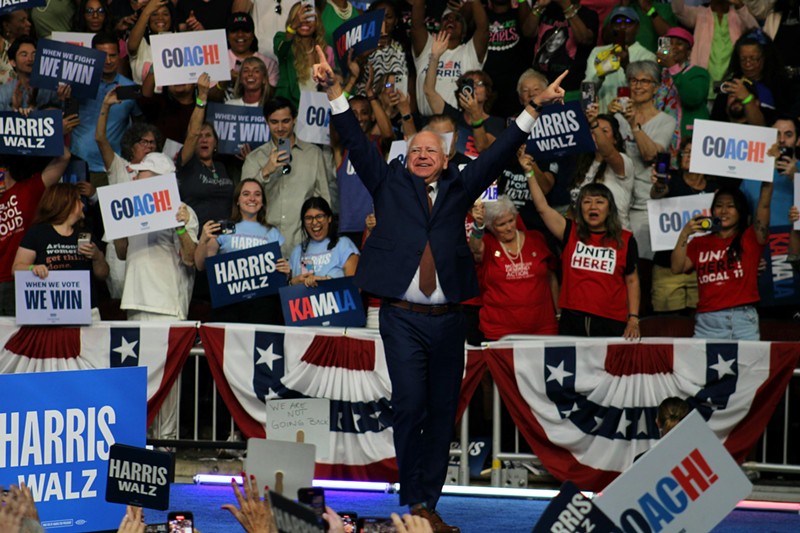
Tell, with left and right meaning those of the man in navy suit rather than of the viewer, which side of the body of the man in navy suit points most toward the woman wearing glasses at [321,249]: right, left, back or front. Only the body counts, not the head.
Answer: back

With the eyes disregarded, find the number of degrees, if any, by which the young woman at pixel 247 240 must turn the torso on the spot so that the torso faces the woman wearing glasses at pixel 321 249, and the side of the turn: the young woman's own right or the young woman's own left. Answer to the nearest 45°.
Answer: approximately 90° to the young woman's own left

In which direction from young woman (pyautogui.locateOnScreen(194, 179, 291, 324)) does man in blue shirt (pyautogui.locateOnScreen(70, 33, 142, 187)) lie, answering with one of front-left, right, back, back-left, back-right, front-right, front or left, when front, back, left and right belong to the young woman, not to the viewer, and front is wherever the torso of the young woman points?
back-right

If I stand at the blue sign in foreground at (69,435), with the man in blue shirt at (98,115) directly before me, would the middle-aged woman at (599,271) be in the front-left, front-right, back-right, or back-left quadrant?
front-right

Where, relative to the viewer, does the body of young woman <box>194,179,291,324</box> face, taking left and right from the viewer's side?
facing the viewer

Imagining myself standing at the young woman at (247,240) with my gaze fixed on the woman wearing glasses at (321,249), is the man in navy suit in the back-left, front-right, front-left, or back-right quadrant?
front-right

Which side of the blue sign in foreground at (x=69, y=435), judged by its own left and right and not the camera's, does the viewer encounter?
front

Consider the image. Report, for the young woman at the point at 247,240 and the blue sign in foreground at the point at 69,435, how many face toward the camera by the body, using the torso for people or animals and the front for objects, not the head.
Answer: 2

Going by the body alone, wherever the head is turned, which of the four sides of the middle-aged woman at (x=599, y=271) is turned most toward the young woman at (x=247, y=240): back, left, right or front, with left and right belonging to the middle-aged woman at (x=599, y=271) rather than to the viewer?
right

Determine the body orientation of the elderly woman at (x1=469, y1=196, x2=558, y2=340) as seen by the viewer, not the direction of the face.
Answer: toward the camera

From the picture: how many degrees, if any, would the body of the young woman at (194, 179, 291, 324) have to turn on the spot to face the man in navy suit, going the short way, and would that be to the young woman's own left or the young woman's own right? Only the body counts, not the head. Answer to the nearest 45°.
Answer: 0° — they already face them

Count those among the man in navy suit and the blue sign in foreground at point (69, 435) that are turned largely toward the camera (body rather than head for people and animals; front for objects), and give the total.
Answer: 2

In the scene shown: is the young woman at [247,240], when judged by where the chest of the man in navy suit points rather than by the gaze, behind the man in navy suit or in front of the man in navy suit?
behind
